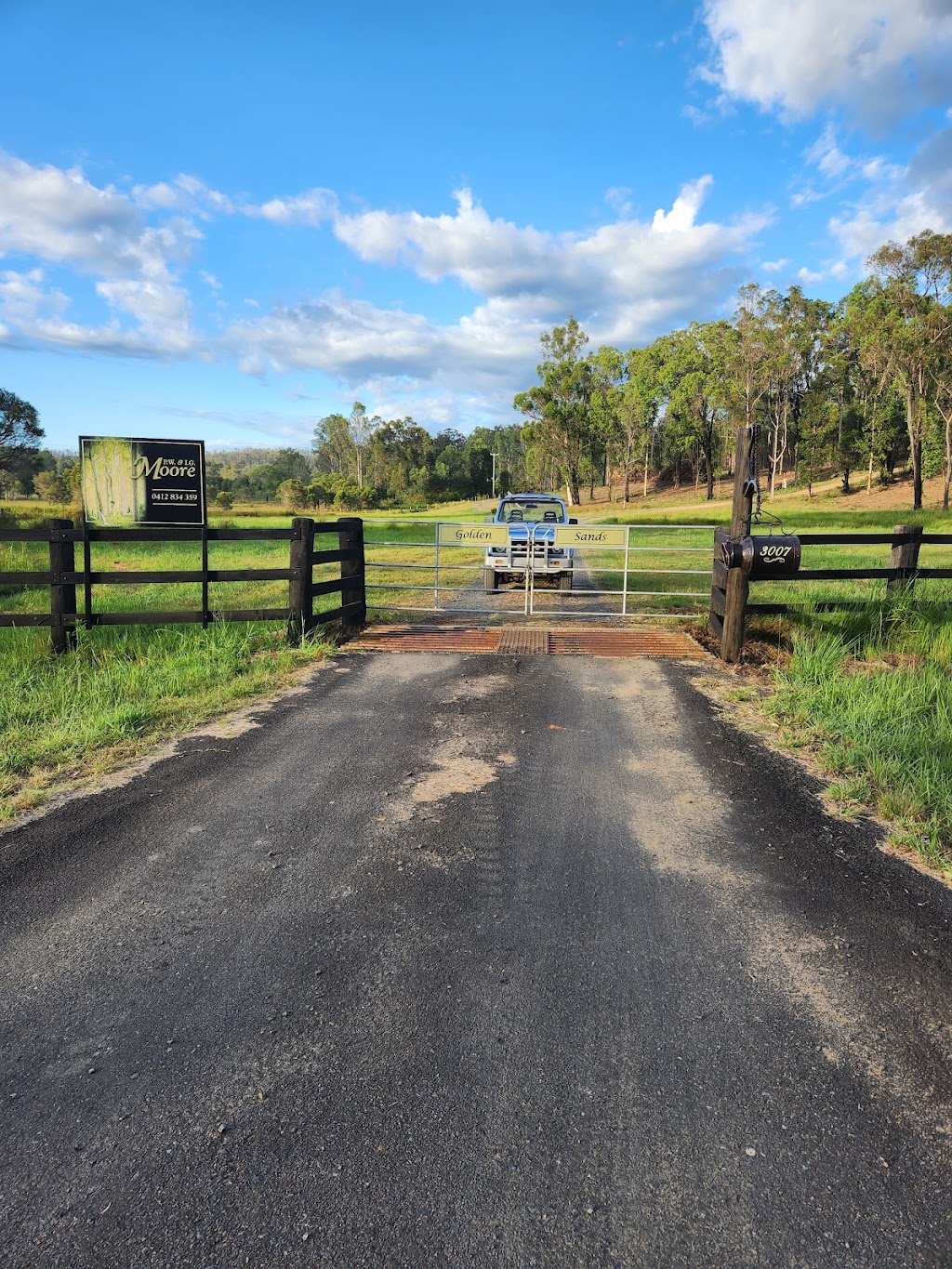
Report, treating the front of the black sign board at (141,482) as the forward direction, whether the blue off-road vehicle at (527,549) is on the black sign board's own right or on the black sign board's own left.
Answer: on the black sign board's own left

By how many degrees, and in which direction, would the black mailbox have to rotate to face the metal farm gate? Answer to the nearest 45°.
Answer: approximately 45° to its right

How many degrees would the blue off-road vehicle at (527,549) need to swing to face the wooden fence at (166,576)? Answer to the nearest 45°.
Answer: approximately 45° to its right

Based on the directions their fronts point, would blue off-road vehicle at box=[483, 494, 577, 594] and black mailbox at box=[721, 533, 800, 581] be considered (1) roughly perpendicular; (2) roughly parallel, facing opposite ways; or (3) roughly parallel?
roughly perpendicular

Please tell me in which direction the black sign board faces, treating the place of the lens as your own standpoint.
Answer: facing the viewer

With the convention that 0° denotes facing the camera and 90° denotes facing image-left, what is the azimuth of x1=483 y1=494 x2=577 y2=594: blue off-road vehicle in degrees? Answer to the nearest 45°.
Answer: approximately 0°

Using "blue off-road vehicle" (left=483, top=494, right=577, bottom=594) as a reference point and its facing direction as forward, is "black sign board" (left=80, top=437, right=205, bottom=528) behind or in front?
in front

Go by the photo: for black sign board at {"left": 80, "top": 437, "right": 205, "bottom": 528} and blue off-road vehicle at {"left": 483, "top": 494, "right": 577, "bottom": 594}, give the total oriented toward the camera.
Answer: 2

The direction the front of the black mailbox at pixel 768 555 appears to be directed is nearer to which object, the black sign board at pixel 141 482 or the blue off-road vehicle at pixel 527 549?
the black sign board

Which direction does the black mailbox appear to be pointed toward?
to the viewer's left

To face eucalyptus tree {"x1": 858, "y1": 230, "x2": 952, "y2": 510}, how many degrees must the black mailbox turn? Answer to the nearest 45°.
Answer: approximately 90° to its right

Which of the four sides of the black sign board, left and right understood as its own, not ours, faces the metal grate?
left

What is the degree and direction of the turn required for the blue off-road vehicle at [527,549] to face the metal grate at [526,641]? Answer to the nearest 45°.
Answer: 0° — it already faces it
